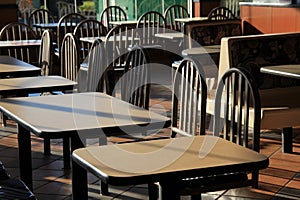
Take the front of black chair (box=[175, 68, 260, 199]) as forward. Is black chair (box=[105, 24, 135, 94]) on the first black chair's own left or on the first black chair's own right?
on the first black chair's own right
